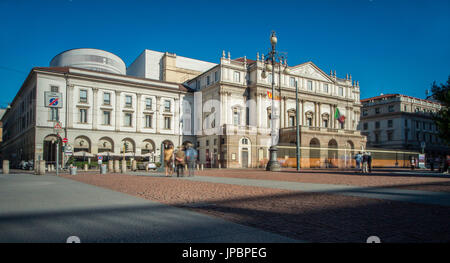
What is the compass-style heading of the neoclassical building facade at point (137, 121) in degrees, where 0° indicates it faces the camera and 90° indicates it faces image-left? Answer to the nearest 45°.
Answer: approximately 315°

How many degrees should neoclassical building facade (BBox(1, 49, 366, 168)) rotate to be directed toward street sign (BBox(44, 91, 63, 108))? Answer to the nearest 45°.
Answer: approximately 45° to its right
